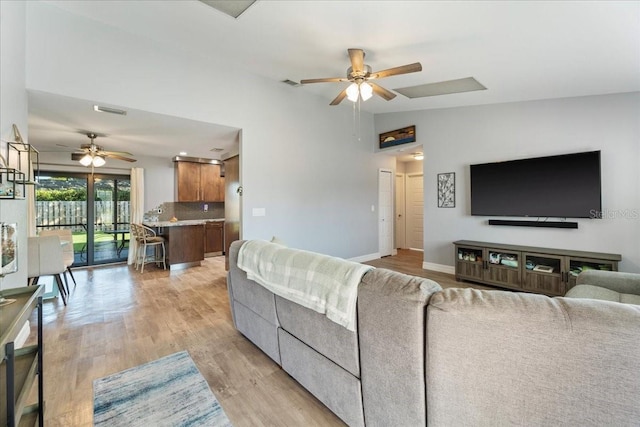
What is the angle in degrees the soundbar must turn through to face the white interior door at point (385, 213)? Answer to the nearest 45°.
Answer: approximately 90° to its right

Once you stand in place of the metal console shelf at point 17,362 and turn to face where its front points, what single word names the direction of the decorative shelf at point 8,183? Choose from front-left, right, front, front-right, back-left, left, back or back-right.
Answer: left

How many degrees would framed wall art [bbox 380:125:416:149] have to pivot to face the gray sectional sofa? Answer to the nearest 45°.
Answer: approximately 45° to its left

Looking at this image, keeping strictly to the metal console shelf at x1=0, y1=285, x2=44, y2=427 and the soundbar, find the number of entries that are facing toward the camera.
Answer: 1

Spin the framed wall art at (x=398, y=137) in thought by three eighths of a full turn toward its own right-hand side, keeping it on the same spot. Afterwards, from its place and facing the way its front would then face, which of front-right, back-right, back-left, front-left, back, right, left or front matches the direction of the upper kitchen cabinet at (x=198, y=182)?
left

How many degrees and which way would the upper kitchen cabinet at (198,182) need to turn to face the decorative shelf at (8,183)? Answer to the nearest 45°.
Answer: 0° — it already faces it

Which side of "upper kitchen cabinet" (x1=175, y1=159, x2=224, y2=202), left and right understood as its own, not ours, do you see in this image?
front

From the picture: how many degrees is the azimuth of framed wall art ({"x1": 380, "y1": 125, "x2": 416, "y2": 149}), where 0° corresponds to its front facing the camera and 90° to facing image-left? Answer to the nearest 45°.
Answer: approximately 45°

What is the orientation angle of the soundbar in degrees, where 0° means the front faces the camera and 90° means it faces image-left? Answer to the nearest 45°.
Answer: approximately 0°

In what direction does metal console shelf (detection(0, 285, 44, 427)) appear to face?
to the viewer's right

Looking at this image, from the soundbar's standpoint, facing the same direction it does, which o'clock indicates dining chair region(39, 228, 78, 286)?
The dining chair is roughly at 2 o'clock from the soundbar.

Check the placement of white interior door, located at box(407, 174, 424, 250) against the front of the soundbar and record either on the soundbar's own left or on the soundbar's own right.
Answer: on the soundbar's own right

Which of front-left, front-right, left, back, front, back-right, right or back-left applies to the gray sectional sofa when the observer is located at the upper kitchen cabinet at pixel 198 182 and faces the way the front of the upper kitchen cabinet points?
front
